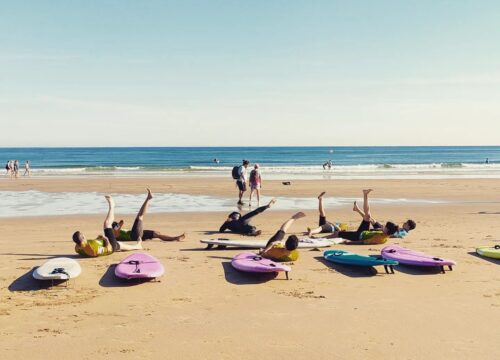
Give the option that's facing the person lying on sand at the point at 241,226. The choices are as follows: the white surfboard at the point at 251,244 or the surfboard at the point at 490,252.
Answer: the surfboard

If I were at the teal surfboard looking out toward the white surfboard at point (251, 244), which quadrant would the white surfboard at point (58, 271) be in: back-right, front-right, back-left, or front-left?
front-left

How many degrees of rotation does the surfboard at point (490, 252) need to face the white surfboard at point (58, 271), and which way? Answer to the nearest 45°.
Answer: approximately 45° to its left

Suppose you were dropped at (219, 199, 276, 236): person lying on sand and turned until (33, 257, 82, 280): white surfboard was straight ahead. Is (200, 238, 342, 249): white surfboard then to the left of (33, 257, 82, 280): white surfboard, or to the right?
left

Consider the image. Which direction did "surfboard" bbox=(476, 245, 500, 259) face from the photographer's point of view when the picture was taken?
facing to the left of the viewer

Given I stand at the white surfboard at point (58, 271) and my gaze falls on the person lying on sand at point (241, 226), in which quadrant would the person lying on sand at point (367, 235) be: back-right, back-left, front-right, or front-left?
front-right

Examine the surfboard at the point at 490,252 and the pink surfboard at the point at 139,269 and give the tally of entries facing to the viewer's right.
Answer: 0

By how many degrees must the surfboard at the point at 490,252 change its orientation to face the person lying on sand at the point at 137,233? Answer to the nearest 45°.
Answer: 0° — it already faces them

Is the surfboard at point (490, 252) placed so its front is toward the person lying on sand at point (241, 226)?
yes
